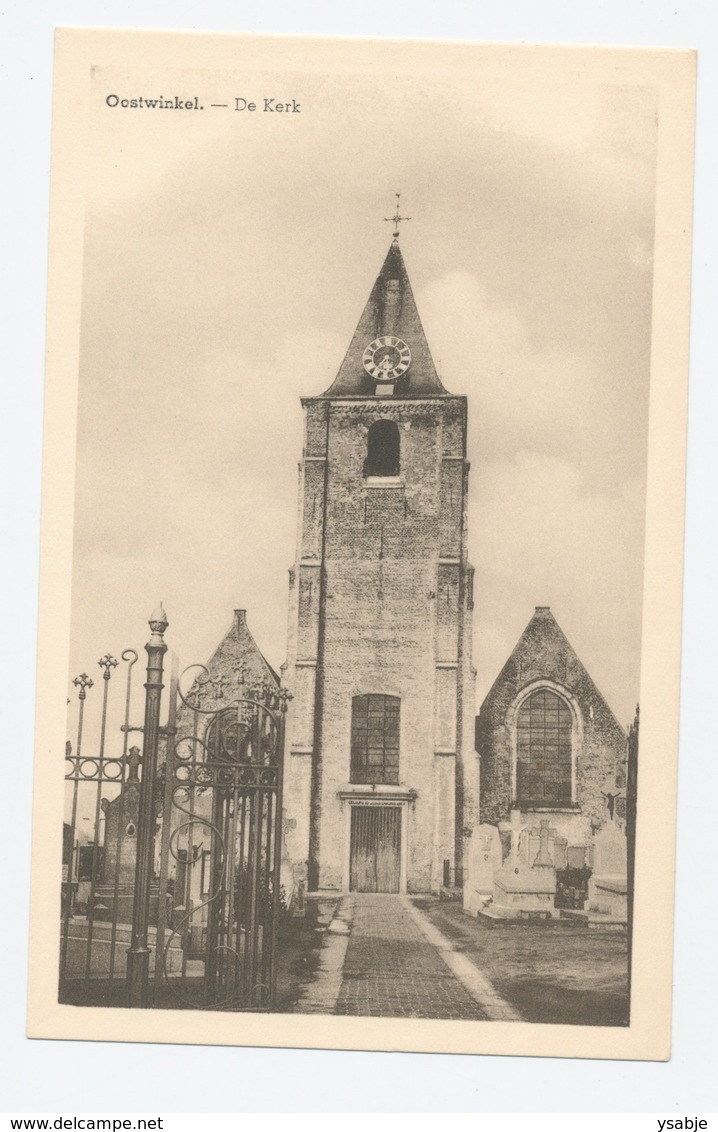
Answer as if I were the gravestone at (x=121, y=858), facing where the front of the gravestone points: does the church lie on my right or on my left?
on my left

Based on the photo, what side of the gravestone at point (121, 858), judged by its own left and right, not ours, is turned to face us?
front

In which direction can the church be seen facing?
toward the camera

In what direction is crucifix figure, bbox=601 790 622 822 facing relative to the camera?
toward the camera

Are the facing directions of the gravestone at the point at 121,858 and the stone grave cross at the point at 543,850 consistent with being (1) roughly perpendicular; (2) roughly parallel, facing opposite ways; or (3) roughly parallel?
roughly parallel

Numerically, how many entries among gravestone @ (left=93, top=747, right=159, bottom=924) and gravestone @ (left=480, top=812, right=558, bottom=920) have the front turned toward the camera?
2

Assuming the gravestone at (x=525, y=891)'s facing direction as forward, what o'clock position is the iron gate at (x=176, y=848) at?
The iron gate is roughly at 2 o'clock from the gravestone.

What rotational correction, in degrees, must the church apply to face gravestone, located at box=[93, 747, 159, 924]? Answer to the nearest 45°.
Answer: approximately 45° to its right

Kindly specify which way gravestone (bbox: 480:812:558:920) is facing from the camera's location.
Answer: facing the viewer

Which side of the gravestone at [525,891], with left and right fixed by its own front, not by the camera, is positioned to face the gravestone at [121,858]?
right

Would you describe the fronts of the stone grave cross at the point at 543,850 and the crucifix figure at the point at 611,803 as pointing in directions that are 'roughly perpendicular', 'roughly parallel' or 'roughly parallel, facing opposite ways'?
roughly parallel

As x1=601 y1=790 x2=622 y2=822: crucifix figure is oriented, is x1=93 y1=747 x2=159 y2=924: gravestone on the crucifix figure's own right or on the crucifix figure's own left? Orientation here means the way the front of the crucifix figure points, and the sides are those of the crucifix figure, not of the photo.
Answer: on the crucifix figure's own right
